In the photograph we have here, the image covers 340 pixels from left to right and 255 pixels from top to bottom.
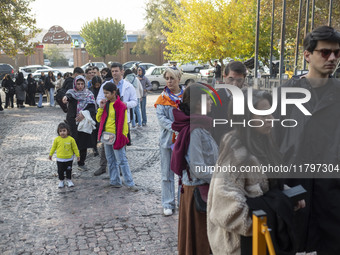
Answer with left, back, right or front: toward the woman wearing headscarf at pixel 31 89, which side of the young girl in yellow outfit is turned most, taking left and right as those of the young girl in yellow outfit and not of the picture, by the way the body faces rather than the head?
back

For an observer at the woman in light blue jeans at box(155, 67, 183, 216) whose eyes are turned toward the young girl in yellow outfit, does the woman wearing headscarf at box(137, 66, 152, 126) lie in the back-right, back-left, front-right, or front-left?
front-right

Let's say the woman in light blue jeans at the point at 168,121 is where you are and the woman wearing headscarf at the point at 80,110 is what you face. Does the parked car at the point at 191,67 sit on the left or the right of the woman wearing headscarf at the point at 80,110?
right

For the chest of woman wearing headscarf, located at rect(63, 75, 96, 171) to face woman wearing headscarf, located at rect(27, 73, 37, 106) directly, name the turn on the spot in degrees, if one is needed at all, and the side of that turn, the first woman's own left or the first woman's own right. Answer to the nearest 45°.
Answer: approximately 180°

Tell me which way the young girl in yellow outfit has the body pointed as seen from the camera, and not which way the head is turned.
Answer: toward the camera

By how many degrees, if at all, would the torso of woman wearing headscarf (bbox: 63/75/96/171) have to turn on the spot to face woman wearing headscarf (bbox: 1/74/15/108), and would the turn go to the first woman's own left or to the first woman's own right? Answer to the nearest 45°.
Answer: approximately 180°

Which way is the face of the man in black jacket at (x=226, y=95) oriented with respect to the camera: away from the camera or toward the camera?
toward the camera

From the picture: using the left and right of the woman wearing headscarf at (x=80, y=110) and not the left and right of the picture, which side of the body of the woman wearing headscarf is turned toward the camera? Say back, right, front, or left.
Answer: front

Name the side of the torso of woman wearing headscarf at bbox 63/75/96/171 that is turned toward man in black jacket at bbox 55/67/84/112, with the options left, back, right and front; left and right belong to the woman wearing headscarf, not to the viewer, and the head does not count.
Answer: back

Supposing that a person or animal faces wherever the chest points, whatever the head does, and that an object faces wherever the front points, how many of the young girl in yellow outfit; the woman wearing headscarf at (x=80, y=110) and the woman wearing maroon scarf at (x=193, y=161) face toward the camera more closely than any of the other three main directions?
2
